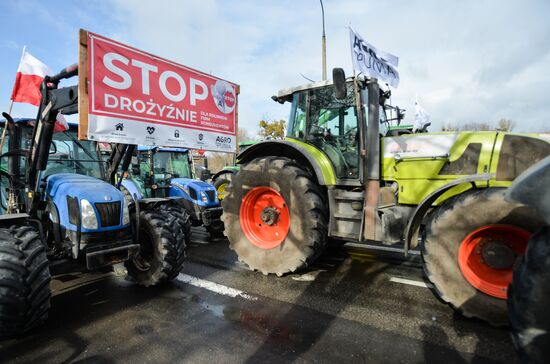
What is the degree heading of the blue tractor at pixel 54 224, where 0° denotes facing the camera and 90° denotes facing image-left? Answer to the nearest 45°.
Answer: approximately 315°

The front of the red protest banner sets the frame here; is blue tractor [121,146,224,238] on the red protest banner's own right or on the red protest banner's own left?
on the red protest banner's own left

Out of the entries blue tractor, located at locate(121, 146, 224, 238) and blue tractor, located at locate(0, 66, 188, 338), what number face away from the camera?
0

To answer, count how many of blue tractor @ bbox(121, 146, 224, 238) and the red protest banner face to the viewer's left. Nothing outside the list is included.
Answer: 0

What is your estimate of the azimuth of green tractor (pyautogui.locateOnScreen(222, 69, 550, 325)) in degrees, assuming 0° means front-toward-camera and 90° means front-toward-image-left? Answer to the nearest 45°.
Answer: approximately 315°

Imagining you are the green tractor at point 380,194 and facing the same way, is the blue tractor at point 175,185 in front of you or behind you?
behind

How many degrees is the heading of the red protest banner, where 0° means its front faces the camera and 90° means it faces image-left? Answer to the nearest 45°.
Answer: approximately 315°

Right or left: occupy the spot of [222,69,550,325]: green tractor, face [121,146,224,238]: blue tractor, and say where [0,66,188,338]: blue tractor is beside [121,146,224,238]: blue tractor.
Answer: left

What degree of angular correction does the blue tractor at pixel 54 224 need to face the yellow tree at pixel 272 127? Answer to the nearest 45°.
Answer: approximately 90° to its left

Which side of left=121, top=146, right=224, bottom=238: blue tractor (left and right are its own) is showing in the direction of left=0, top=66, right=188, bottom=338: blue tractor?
right
